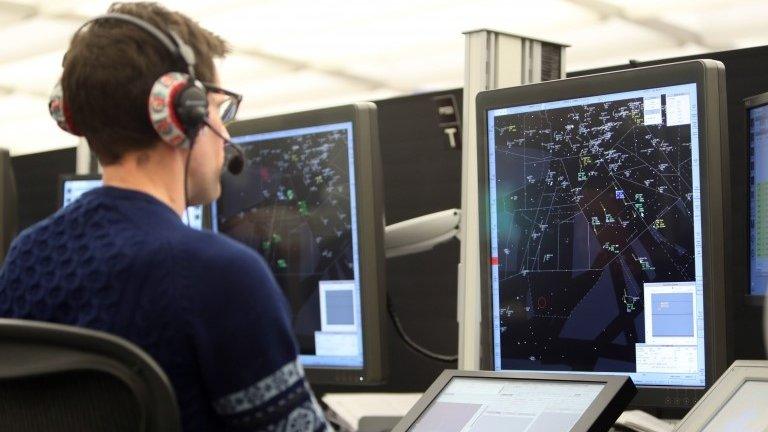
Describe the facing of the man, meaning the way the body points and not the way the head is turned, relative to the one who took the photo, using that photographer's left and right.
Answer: facing away from the viewer and to the right of the viewer

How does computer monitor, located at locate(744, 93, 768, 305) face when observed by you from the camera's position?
facing the viewer and to the left of the viewer

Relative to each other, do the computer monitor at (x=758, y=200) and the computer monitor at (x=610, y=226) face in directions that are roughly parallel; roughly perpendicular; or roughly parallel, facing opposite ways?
roughly parallel

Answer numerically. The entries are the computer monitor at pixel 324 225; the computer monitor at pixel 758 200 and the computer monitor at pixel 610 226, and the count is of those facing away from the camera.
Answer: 0

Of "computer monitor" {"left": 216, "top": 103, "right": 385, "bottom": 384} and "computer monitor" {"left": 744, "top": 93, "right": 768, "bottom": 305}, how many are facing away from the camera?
0

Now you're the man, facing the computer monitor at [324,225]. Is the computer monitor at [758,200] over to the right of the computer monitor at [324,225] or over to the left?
right

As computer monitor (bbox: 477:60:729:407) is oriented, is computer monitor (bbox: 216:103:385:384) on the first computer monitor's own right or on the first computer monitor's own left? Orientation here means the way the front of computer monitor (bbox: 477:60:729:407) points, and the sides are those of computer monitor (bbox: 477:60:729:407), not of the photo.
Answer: on the first computer monitor's own right

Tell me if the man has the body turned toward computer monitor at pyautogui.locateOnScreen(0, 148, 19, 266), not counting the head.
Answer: no

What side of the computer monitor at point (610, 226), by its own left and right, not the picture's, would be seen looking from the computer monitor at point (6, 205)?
right

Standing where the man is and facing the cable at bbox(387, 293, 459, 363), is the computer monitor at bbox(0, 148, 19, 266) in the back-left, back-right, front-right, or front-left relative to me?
front-left

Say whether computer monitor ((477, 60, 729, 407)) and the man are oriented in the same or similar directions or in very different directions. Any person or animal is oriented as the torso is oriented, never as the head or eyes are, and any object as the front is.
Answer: very different directions

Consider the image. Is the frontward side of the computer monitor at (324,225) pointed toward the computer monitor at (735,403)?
no

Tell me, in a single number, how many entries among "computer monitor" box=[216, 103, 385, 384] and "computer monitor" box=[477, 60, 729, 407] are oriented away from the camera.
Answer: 0

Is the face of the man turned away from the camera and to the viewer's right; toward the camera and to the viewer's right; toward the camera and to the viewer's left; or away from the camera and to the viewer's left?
away from the camera and to the viewer's right

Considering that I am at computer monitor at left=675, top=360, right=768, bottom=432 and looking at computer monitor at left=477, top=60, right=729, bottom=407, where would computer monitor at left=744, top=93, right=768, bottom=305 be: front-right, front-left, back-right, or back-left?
front-right

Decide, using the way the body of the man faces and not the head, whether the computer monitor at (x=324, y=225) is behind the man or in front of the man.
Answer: in front

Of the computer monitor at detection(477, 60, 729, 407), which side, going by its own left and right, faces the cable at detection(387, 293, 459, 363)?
right

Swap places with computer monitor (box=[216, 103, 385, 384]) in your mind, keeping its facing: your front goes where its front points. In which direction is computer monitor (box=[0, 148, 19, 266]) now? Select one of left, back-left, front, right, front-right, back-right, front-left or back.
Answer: right

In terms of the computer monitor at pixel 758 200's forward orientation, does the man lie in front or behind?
in front

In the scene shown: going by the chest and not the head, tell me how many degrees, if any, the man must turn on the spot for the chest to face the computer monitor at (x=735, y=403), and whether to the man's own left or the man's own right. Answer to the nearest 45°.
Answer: approximately 45° to the man's own right
